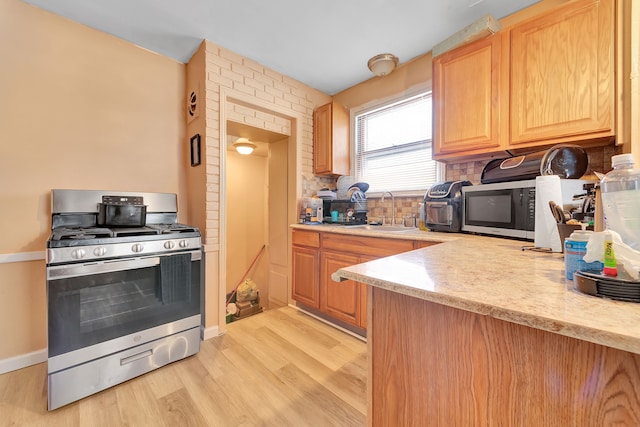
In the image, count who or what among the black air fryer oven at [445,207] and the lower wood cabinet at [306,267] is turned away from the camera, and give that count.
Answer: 0

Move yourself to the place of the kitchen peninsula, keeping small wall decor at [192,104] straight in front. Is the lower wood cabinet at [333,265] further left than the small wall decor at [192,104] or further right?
right

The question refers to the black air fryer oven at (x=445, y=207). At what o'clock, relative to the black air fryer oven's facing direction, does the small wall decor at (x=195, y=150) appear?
The small wall decor is roughly at 1 o'clock from the black air fryer oven.

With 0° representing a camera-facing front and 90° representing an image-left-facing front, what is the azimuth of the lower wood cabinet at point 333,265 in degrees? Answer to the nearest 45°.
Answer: approximately 45°

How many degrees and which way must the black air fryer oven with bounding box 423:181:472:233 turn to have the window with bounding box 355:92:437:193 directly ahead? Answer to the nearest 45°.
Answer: approximately 90° to its right

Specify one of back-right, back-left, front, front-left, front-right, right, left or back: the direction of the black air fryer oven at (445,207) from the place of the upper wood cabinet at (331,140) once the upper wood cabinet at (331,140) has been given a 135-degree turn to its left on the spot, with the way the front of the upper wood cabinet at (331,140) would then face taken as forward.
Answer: front-right

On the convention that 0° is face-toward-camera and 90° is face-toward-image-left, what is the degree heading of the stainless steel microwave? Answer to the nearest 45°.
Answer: approximately 45°

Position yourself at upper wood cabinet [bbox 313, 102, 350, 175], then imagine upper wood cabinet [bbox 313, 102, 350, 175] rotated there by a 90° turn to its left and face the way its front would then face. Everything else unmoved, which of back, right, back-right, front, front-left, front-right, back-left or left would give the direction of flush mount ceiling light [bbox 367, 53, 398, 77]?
front

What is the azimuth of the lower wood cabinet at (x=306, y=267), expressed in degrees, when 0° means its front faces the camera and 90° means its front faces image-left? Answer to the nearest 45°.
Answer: approximately 45°

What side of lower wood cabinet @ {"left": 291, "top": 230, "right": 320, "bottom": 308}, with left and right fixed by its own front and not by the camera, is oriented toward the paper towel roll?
left

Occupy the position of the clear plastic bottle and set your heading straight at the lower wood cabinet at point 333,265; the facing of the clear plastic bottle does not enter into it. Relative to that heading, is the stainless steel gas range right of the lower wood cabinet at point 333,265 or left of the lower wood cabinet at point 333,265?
left

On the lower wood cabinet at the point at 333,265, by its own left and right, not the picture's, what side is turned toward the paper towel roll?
left

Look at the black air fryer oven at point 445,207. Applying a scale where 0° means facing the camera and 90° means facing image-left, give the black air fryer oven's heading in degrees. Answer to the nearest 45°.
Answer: approximately 45°

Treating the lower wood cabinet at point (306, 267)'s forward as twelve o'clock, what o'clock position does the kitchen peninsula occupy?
The kitchen peninsula is roughly at 10 o'clock from the lower wood cabinet.

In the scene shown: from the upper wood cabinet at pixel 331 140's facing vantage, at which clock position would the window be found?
The window is roughly at 8 o'clock from the upper wood cabinet.
